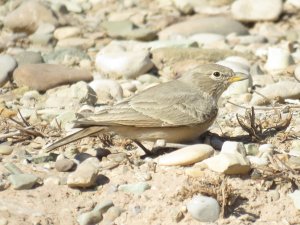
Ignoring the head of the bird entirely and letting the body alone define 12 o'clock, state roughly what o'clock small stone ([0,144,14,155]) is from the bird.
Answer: The small stone is roughly at 6 o'clock from the bird.

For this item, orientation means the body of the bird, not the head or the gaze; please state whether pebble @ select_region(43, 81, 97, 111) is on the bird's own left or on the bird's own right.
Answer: on the bird's own left

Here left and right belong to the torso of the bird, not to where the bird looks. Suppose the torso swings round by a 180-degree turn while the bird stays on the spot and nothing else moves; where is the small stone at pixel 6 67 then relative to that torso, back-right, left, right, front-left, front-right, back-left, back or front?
front-right

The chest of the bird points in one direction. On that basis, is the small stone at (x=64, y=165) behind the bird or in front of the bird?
behind

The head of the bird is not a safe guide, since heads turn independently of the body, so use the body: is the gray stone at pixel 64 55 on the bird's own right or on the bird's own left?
on the bird's own left

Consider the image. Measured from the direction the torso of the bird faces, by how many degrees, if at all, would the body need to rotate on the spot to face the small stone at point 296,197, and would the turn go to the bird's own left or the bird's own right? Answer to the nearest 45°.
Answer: approximately 45° to the bird's own right

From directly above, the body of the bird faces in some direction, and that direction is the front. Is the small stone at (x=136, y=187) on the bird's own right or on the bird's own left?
on the bird's own right

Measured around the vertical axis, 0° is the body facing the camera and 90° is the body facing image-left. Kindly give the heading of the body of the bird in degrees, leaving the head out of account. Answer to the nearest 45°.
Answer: approximately 270°

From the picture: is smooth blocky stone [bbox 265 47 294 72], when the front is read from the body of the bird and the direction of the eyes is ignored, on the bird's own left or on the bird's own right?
on the bird's own left

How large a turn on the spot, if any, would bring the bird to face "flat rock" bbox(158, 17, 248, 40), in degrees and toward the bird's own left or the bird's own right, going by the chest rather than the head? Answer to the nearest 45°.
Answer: approximately 90° to the bird's own left

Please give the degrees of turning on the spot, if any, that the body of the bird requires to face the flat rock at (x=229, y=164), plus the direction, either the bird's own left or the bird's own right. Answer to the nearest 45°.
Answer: approximately 45° to the bird's own right
